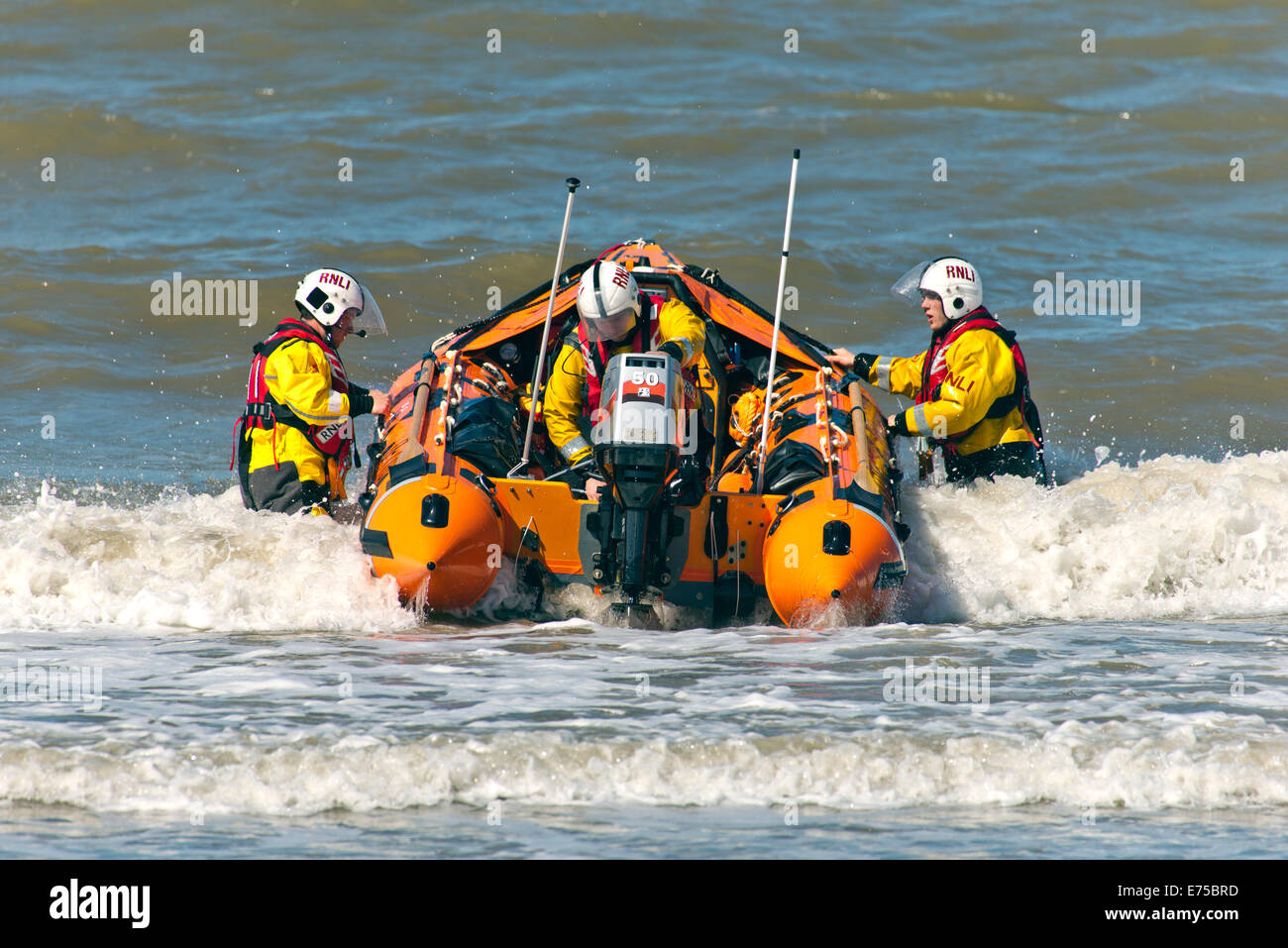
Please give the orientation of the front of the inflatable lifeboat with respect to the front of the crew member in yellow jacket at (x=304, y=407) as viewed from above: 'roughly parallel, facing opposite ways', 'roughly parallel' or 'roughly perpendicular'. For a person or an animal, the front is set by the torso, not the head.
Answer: roughly perpendicular

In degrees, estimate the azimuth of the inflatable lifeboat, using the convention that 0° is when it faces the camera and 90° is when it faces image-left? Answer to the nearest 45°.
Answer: approximately 180°

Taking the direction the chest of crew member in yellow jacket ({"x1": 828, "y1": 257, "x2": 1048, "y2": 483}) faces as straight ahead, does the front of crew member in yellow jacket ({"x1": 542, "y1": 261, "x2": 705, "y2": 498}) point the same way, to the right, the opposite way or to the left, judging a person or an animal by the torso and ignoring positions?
to the left

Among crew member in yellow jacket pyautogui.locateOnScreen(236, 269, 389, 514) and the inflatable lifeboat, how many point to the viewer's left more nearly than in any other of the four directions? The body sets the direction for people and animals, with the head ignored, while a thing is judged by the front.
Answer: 0

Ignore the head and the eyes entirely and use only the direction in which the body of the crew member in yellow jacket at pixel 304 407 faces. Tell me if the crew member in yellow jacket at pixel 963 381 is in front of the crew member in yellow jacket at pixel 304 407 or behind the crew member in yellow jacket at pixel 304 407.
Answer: in front

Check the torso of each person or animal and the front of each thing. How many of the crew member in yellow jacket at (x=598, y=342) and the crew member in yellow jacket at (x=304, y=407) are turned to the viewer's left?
0

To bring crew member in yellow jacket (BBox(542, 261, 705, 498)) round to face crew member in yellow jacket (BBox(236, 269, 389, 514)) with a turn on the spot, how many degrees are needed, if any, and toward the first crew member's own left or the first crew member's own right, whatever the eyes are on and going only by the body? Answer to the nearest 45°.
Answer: approximately 90° to the first crew member's own right

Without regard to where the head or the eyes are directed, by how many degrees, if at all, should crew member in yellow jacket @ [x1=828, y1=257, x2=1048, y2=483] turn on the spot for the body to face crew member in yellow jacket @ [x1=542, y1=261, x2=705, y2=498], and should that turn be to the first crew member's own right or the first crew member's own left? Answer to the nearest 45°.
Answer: approximately 45° to the first crew member's own left

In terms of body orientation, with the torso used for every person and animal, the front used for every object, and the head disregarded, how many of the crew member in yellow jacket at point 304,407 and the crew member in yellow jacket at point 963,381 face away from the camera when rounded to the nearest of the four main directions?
0

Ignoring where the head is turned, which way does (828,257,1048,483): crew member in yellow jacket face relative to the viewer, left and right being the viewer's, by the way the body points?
facing to the left of the viewer

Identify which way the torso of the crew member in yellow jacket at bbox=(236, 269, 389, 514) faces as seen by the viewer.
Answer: to the viewer's right

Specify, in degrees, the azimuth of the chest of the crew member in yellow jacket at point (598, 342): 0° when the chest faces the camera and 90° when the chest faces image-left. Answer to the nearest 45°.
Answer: approximately 0°

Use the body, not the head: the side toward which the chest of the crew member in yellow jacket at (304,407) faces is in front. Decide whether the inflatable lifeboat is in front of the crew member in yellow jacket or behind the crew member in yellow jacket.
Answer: in front

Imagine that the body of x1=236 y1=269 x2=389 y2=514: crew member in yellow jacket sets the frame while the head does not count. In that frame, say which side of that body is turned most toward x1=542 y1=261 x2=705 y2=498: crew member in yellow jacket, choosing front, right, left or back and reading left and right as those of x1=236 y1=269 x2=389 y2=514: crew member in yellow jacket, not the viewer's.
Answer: front

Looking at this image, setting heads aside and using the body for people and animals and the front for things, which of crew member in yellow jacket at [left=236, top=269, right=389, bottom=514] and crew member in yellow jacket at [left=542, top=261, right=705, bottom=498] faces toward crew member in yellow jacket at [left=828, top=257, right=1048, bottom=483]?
crew member in yellow jacket at [left=236, top=269, right=389, bottom=514]
